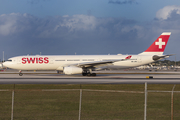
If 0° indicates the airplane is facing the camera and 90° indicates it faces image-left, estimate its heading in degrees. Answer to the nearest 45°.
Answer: approximately 90°

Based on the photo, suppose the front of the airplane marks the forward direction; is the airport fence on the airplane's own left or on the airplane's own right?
on the airplane's own left
